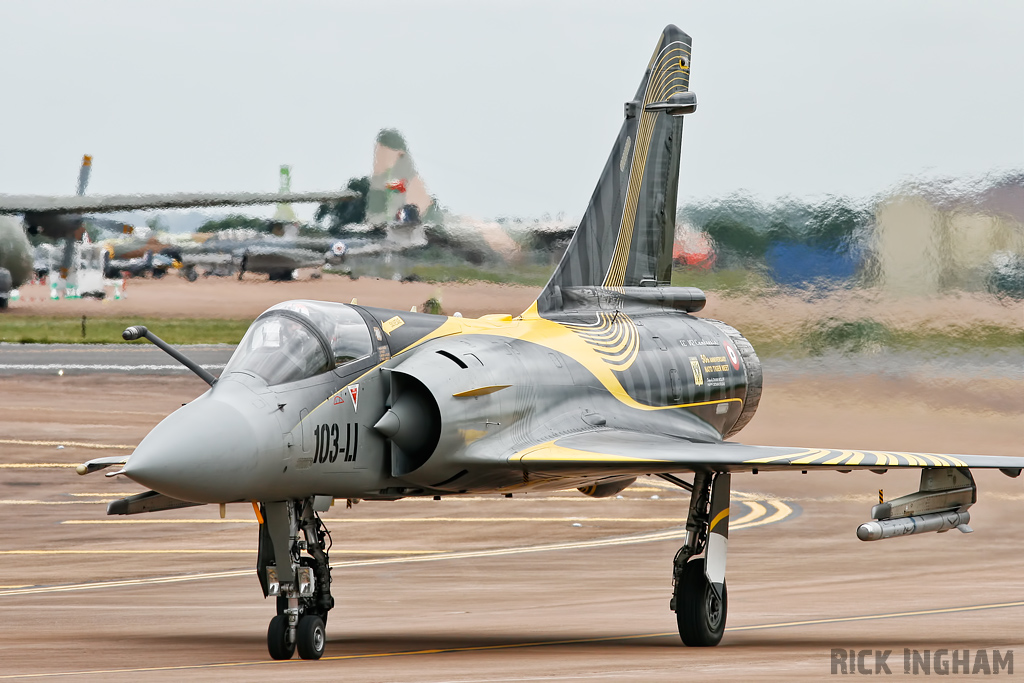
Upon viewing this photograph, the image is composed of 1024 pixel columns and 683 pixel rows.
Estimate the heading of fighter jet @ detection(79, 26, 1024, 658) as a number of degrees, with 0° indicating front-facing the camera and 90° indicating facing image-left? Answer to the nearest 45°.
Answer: approximately 45°

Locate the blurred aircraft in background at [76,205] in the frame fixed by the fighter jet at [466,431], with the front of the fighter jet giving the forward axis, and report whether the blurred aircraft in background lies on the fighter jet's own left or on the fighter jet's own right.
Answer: on the fighter jet's own right
